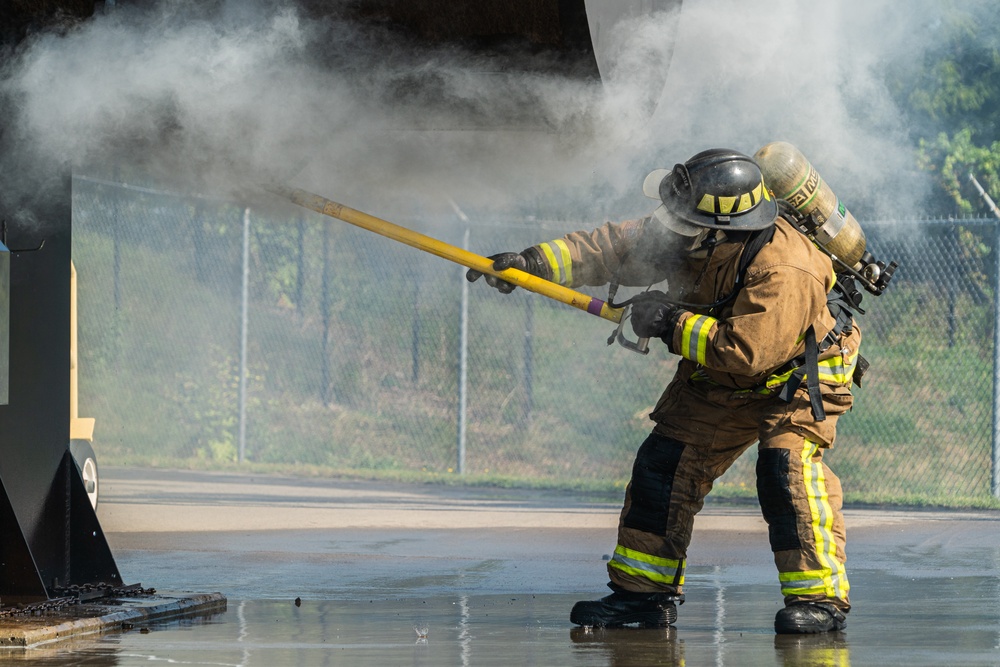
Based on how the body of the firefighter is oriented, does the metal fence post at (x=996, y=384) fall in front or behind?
behind

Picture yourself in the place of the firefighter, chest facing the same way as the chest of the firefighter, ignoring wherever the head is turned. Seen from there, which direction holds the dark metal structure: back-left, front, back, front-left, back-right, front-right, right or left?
front-right

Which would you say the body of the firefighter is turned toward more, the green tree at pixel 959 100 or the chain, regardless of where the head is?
the chain

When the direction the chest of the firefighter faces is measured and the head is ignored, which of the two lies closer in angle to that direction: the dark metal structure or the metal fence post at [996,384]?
the dark metal structure

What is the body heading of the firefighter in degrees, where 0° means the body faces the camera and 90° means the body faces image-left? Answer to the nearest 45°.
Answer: approximately 45°

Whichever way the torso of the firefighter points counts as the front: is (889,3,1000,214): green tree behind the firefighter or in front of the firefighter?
behind

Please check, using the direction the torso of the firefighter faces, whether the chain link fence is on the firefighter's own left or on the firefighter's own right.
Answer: on the firefighter's own right

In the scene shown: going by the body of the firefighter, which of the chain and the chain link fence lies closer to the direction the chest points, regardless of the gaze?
the chain

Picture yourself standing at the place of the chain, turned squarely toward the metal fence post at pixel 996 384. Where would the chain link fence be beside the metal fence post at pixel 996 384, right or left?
left
